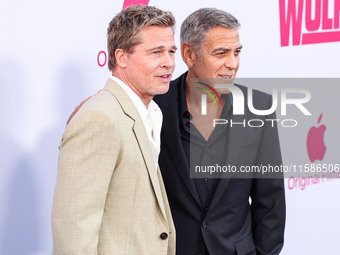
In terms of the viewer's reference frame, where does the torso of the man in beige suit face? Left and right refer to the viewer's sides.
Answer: facing the viewer and to the right of the viewer

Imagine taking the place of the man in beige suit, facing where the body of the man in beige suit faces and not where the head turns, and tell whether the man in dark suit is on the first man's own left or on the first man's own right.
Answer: on the first man's own left

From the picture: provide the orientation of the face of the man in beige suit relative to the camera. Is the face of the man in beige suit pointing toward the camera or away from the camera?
toward the camera

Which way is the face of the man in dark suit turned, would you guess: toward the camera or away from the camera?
toward the camera
